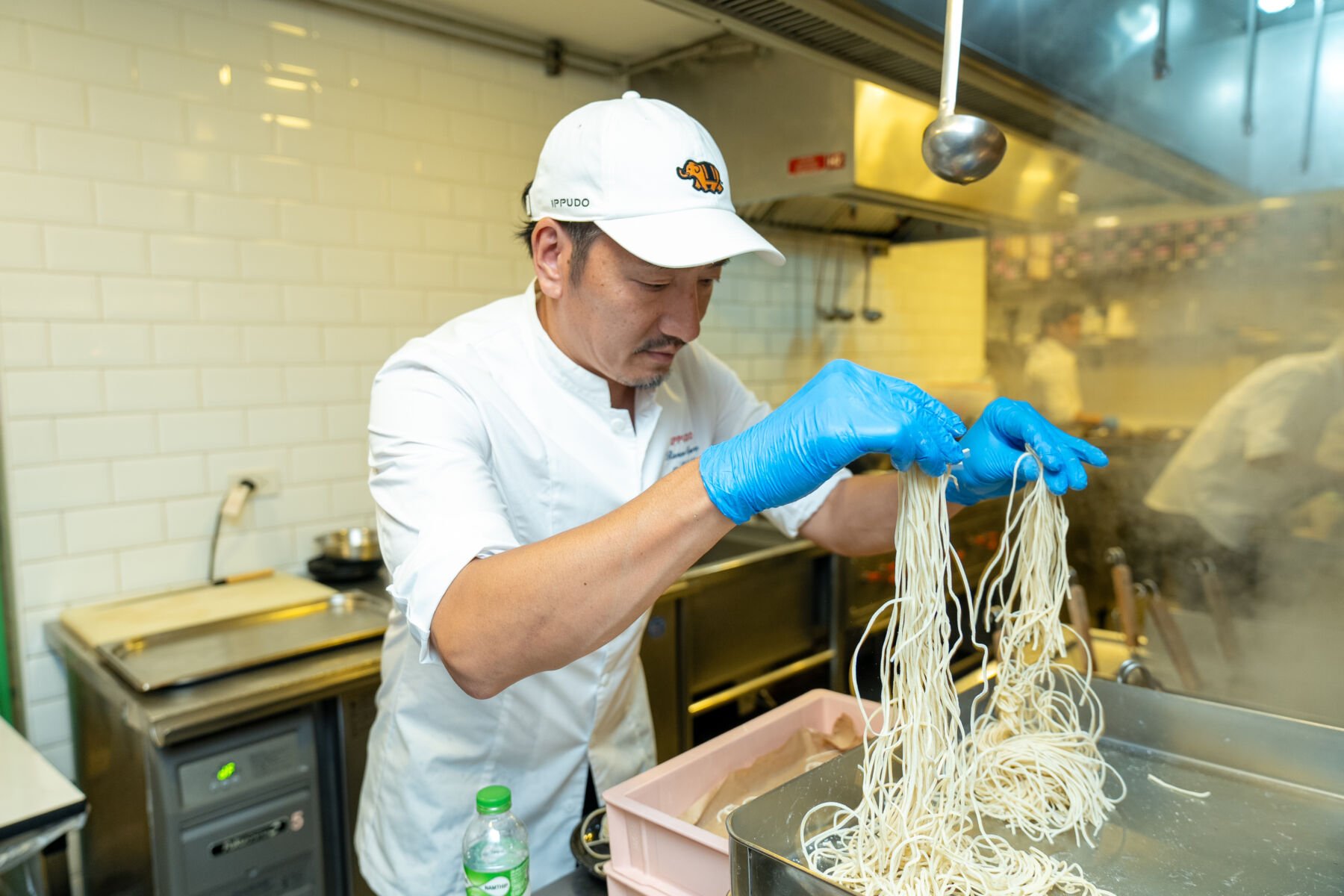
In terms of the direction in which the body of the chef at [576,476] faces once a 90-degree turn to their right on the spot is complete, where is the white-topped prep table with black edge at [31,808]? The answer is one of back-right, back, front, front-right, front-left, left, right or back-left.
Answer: front-right

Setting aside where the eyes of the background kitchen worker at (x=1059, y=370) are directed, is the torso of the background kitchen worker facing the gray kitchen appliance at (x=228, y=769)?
no

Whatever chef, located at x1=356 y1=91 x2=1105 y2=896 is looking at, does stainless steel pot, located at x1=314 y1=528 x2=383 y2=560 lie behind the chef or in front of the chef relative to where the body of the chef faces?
behind

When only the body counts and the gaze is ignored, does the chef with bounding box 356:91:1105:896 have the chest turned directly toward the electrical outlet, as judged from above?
no

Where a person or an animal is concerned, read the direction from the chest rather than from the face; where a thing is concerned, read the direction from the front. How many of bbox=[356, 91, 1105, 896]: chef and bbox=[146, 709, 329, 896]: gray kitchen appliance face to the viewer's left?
0

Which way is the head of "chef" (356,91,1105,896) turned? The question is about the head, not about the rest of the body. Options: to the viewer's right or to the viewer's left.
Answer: to the viewer's right

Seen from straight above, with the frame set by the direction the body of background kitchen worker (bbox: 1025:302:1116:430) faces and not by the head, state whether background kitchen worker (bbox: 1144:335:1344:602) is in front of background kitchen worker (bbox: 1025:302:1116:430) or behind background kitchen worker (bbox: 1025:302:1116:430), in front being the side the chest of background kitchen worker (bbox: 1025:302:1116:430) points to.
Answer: in front

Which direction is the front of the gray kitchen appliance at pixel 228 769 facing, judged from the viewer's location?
facing the viewer and to the right of the viewer

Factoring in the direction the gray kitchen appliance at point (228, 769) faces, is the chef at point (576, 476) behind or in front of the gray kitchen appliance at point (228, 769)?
in front

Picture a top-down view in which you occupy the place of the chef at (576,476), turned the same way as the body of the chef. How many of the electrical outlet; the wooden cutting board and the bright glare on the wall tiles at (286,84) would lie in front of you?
0

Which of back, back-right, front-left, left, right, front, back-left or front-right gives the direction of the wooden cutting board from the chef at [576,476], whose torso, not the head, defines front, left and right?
back

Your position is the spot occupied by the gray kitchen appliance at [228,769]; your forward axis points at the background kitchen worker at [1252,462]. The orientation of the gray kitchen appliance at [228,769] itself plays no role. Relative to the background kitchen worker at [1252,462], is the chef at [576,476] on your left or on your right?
right

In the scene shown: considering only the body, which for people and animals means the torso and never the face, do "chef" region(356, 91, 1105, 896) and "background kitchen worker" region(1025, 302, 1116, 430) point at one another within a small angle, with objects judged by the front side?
no

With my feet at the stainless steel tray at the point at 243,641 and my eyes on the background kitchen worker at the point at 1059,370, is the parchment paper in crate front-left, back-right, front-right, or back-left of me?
front-right
